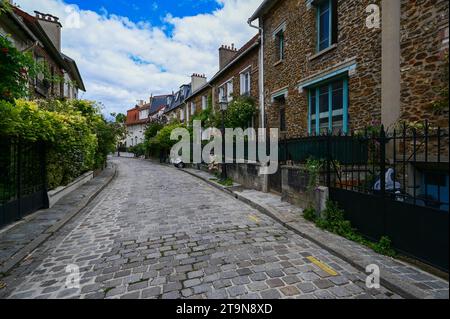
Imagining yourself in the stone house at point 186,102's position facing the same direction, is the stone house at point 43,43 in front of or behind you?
in front

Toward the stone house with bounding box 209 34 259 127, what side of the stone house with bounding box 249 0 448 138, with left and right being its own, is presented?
right

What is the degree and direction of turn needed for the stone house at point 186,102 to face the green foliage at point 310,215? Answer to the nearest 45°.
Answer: approximately 45° to its left

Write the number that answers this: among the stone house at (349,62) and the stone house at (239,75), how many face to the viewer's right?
0

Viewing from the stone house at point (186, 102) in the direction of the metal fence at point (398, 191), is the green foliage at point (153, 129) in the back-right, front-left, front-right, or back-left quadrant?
back-right

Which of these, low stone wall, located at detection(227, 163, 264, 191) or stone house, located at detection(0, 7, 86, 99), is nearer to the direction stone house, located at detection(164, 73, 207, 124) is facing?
the stone house

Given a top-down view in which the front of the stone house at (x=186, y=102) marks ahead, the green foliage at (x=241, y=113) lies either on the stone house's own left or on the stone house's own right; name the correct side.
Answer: on the stone house's own left

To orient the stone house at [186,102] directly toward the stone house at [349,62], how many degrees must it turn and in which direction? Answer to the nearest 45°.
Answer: approximately 45° to its left
